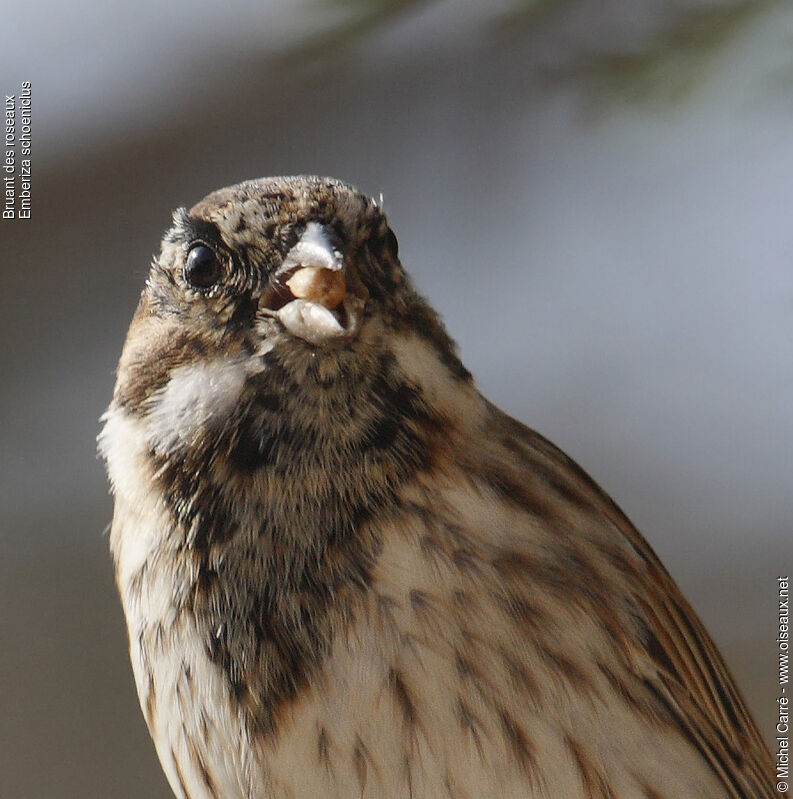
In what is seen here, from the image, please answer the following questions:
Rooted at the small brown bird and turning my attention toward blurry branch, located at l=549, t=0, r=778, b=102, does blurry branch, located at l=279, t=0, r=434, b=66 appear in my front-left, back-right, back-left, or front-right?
front-left

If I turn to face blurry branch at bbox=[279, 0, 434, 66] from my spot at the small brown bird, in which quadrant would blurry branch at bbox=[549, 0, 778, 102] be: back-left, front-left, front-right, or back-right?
front-right

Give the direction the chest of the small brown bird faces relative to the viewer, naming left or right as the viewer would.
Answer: facing the viewer and to the left of the viewer
